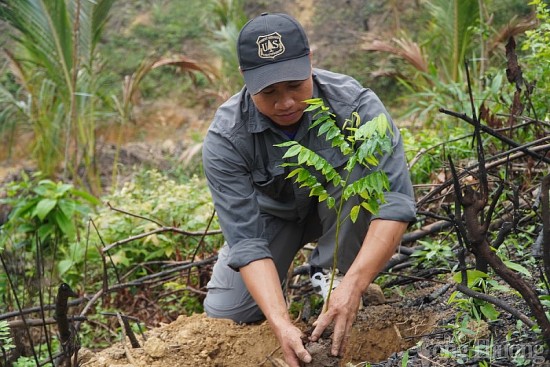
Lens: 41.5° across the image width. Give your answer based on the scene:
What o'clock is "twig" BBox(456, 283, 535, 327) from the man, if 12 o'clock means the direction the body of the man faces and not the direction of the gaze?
The twig is roughly at 9 o'clock from the man.

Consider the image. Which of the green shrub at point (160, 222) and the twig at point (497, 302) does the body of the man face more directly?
the twig

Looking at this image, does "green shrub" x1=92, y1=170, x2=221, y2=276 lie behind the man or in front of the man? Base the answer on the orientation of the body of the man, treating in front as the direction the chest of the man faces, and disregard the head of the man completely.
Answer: behind

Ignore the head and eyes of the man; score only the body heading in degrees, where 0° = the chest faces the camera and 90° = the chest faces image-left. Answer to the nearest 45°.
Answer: approximately 0°

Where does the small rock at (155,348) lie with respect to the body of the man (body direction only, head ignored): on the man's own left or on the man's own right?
on the man's own right

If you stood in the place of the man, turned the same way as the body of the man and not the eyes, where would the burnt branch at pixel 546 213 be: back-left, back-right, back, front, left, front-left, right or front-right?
front-left
